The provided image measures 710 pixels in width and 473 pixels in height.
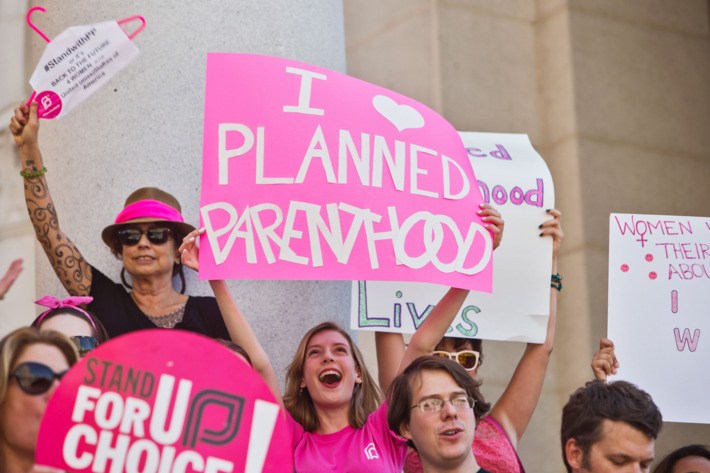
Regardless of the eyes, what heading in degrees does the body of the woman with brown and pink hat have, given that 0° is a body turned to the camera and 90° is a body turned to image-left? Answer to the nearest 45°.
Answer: approximately 0°

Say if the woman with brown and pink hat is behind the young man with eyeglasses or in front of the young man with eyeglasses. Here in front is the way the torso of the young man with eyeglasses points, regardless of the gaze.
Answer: behind

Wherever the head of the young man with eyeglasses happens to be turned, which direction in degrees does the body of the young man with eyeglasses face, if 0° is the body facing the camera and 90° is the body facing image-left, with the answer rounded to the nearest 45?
approximately 315°

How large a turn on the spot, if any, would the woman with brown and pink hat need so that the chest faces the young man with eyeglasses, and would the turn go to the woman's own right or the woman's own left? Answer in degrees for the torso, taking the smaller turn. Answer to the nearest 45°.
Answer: approximately 45° to the woman's own left
